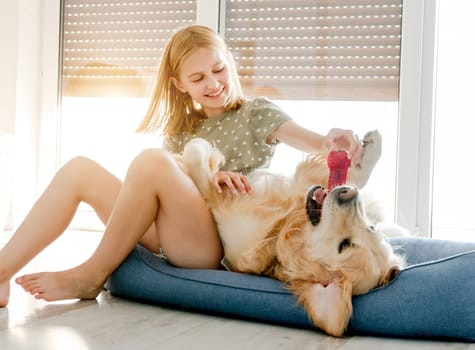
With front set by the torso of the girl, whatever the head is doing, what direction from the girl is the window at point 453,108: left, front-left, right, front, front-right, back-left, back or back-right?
back

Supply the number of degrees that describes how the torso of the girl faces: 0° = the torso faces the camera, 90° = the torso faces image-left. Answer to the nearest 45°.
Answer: approximately 45°

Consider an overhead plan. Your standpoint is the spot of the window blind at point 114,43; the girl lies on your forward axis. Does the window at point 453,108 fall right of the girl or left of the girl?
left

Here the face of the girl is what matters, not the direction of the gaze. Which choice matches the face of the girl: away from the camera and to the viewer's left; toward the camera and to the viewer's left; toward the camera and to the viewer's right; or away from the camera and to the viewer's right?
toward the camera and to the viewer's right

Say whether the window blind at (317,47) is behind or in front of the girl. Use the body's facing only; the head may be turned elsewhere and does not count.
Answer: behind
